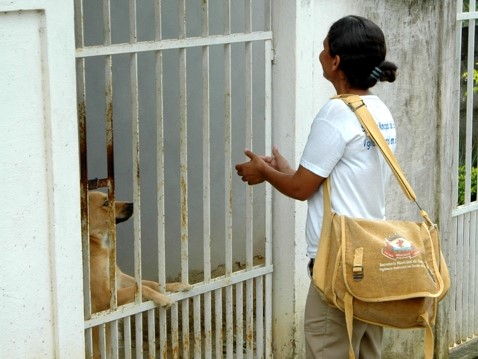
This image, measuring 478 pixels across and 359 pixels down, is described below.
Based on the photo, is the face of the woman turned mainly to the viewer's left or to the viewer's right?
to the viewer's left

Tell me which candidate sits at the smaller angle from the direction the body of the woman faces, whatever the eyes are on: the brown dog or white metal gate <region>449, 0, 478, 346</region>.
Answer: the brown dog

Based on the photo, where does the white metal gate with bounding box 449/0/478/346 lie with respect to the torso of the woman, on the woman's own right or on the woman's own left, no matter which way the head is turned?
on the woman's own right

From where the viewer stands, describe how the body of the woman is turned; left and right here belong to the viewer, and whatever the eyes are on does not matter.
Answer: facing away from the viewer and to the left of the viewer

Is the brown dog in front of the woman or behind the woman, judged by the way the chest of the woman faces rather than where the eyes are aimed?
in front

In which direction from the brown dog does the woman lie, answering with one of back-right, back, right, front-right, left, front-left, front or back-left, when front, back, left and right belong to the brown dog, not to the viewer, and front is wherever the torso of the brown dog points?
front-right

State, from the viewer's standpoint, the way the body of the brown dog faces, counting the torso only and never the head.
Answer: to the viewer's right

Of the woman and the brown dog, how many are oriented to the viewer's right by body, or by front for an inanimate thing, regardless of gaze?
1

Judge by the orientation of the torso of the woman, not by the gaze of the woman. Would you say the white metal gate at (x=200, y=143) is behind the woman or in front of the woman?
in front
